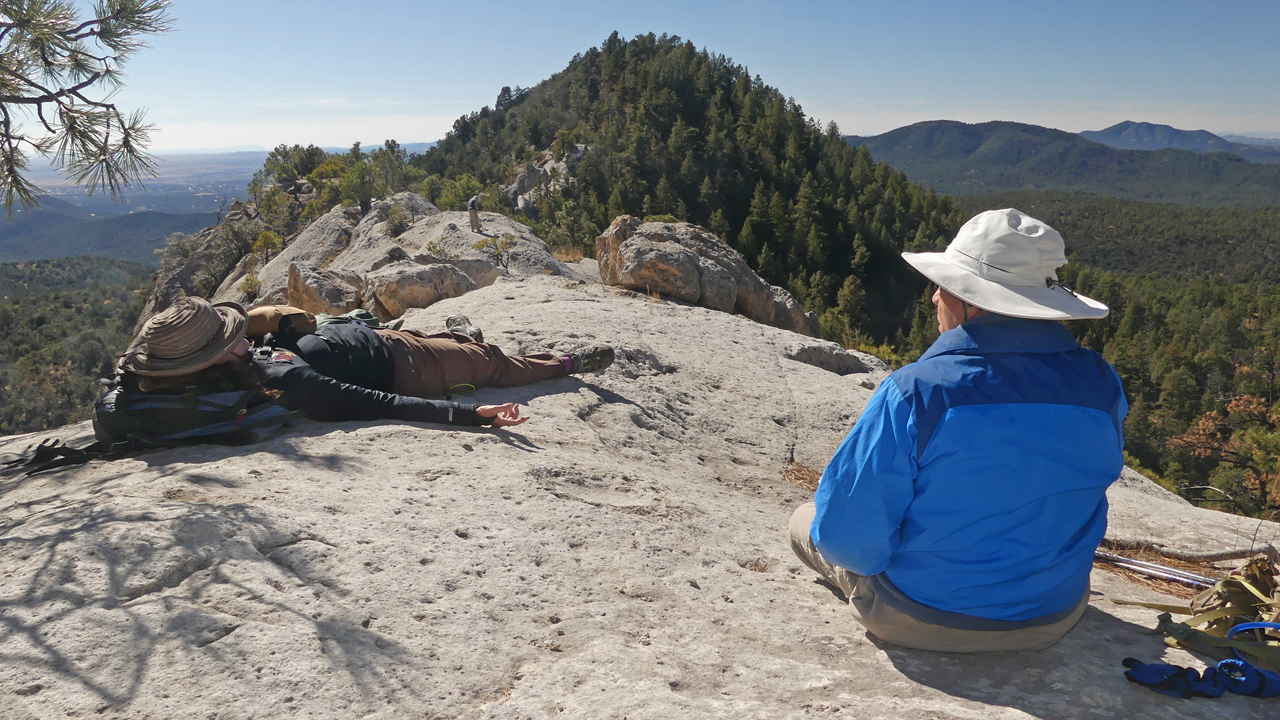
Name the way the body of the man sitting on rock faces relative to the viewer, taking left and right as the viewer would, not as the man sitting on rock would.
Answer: facing away from the viewer and to the left of the viewer

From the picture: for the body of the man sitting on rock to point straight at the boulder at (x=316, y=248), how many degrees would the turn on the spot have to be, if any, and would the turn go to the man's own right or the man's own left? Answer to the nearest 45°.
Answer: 0° — they already face it

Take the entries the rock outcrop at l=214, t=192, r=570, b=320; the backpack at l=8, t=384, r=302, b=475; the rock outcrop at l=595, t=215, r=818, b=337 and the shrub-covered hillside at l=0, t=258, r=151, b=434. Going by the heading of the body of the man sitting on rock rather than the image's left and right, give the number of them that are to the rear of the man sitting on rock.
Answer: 0

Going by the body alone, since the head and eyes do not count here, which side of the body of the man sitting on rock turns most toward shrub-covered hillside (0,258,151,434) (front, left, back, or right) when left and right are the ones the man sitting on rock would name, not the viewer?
front

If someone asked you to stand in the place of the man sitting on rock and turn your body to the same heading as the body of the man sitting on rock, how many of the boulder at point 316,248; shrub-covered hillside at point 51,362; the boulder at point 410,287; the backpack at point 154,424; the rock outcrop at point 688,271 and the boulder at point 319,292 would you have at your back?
0

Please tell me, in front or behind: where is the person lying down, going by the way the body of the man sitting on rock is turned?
in front

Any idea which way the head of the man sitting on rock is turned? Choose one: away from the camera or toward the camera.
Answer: away from the camera

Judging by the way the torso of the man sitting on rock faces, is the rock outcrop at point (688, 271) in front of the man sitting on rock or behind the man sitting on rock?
in front

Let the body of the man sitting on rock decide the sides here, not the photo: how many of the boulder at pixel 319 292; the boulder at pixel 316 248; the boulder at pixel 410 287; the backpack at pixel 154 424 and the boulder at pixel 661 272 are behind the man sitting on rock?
0

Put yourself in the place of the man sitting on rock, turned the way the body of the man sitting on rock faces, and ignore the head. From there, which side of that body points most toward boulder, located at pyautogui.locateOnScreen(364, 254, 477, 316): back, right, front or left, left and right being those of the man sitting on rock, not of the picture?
front

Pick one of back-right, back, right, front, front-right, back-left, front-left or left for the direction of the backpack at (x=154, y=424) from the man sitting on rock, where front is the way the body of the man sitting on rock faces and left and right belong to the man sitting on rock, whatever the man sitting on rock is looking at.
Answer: front-left
